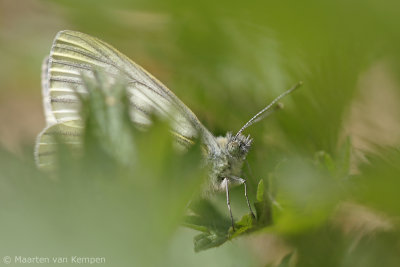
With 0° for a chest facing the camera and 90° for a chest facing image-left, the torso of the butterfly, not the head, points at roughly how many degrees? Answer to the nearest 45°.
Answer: approximately 315°
